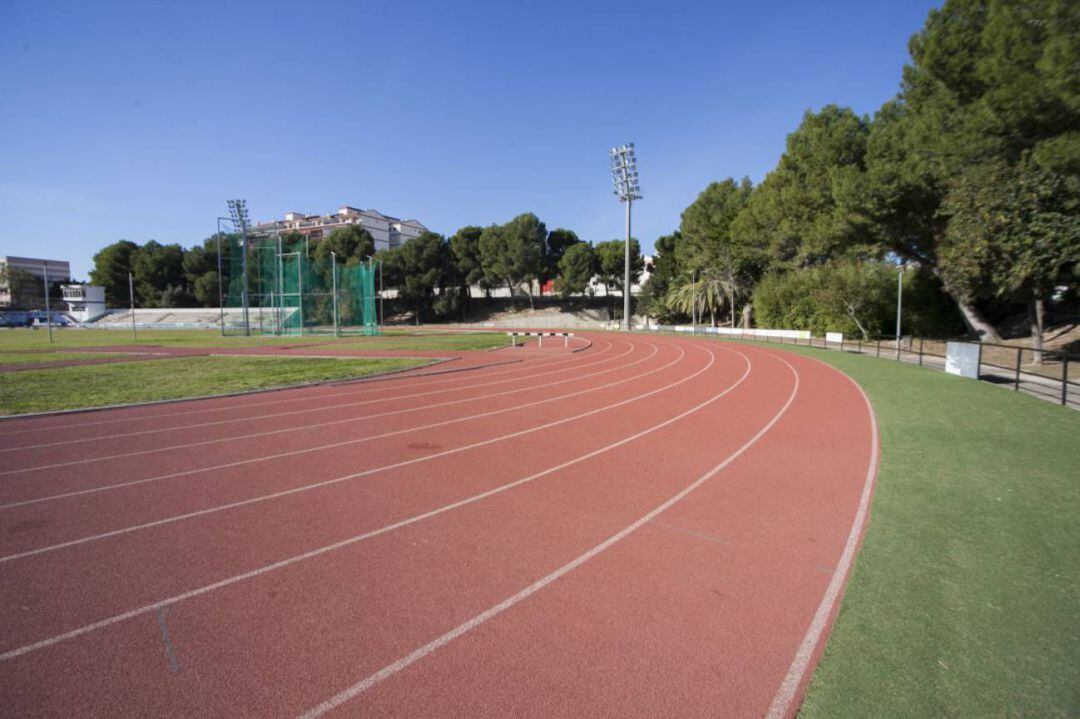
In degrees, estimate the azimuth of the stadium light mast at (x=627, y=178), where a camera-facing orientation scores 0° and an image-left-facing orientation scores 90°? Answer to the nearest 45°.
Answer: approximately 45°

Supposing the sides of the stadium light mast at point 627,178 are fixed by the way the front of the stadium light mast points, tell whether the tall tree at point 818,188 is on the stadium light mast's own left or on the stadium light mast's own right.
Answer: on the stadium light mast's own left

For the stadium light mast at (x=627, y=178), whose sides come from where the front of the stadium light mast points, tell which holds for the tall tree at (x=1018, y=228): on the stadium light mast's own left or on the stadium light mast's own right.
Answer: on the stadium light mast's own left

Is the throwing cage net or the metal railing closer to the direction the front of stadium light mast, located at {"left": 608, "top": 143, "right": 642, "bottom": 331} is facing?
the throwing cage net

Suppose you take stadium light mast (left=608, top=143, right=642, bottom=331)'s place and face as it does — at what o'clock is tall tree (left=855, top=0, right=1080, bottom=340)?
The tall tree is roughly at 10 o'clock from the stadium light mast.

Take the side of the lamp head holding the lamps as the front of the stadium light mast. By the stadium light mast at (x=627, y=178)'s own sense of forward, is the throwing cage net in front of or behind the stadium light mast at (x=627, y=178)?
in front

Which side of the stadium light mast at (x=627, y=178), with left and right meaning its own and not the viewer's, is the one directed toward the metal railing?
left

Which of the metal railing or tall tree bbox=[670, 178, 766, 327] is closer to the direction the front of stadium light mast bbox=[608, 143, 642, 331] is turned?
the metal railing
